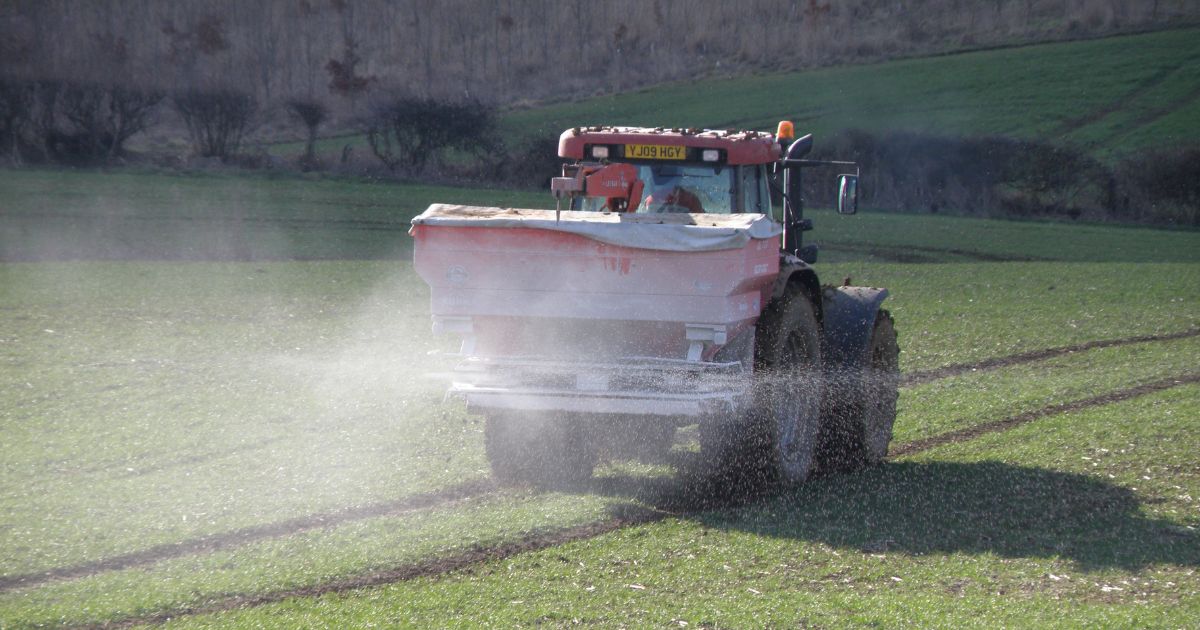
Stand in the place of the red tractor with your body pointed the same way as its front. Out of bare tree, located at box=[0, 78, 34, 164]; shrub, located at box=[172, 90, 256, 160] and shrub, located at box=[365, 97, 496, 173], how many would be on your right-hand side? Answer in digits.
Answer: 0

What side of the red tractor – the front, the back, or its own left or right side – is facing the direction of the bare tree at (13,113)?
left

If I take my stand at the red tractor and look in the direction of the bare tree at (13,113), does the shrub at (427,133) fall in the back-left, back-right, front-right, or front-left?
front-right

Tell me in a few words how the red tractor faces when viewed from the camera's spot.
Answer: facing away from the viewer and to the right of the viewer
